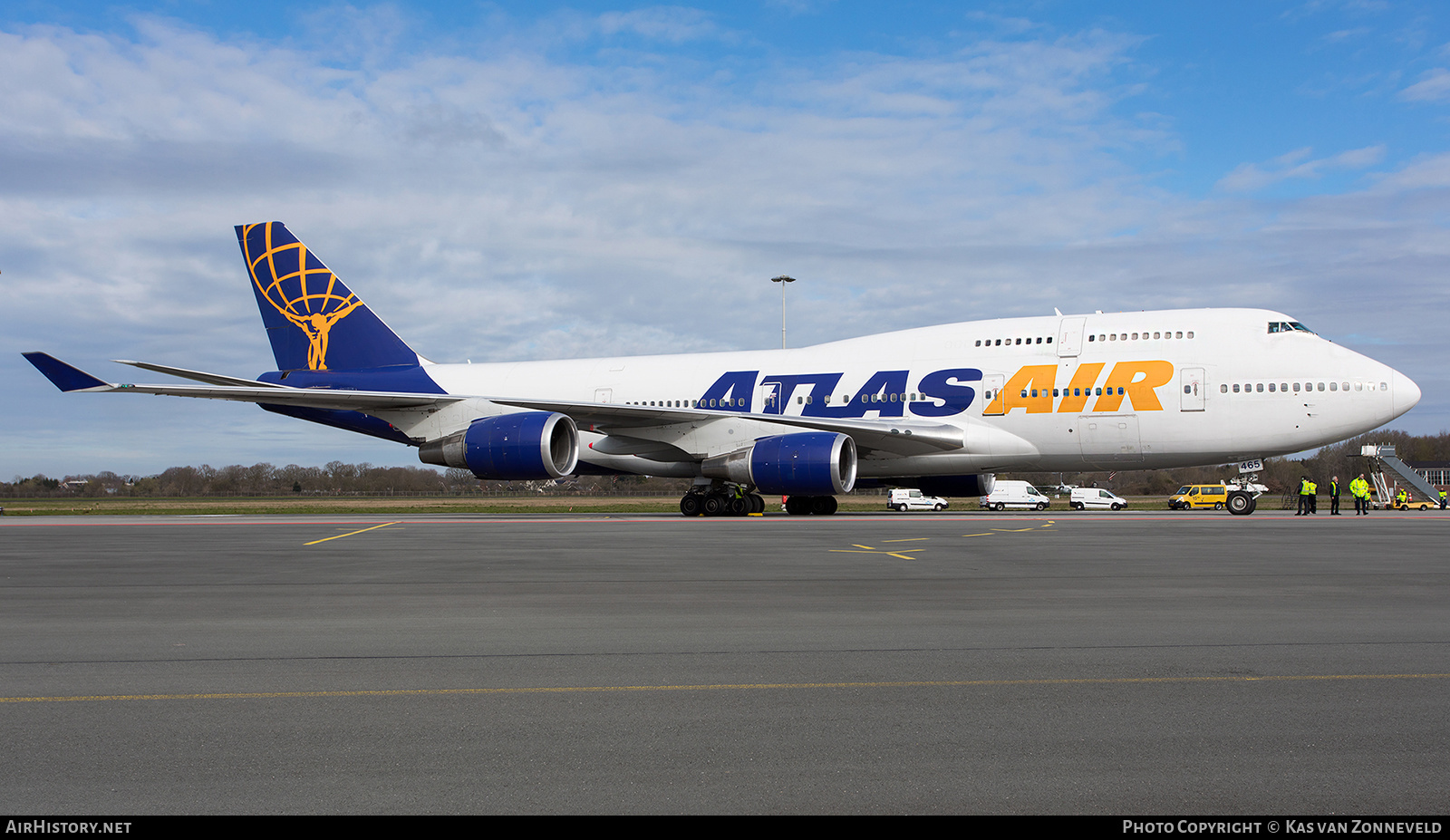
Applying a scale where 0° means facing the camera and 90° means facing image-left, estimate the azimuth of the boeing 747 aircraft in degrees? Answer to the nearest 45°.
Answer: approximately 315°
